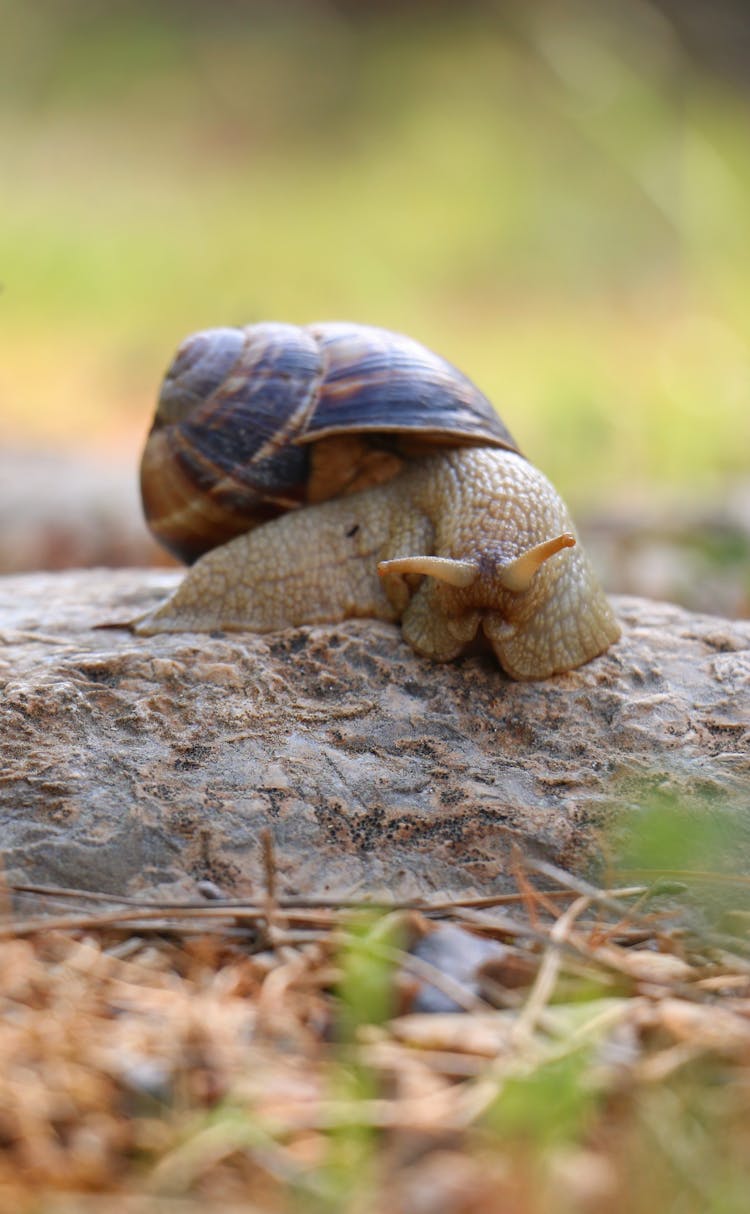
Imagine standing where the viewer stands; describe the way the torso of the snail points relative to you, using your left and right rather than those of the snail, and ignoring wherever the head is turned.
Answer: facing the viewer and to the right of the viewer
